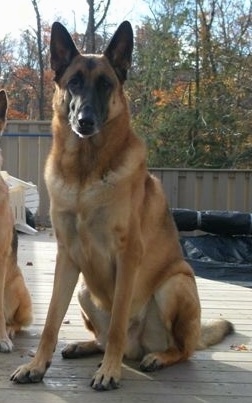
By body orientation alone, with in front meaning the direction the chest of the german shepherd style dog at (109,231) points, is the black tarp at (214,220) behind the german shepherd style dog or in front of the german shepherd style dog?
behind

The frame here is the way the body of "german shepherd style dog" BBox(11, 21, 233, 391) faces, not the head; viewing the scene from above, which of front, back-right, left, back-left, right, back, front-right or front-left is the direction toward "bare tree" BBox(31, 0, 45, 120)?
back-right

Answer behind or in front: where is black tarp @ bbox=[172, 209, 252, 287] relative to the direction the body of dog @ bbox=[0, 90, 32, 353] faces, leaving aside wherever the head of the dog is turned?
behind

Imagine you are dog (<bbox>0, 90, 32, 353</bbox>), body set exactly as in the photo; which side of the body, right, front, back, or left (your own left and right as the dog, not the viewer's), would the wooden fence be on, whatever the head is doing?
back

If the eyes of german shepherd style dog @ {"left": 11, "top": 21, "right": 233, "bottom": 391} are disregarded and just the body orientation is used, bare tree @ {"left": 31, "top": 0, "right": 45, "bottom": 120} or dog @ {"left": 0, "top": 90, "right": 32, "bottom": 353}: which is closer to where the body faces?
the dog

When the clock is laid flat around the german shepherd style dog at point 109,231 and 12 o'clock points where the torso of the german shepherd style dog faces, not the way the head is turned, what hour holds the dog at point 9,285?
The dog is roughly at 3 o'clock from the german shepherd style dog.

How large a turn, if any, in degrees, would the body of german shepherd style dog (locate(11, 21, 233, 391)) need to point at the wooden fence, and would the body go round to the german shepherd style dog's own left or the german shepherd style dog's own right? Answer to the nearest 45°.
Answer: approximately 135° to the german shepherd style dog's own right

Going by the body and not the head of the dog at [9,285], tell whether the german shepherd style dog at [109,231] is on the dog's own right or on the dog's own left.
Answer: on the dog's own left

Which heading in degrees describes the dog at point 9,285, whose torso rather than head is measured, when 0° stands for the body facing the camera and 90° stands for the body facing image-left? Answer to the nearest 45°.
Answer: approximately 45°

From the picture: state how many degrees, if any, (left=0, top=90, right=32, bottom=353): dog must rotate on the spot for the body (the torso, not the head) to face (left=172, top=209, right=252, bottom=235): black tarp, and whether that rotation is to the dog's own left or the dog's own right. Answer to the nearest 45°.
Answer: approximately 180°

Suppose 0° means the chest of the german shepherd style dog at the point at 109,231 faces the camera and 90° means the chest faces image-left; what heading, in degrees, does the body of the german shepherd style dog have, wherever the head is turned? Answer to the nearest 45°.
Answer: approximately 45°
